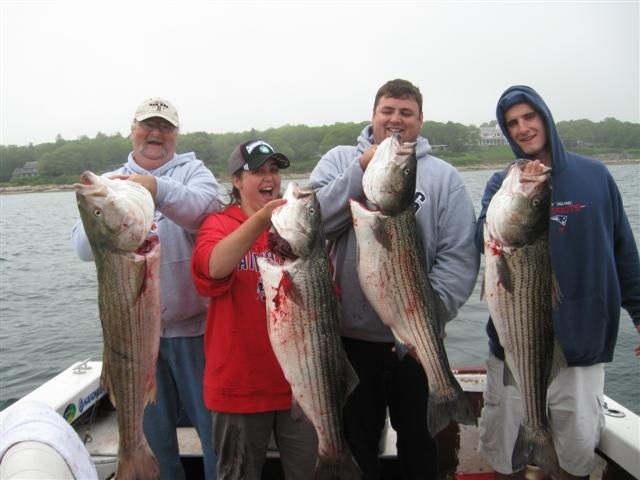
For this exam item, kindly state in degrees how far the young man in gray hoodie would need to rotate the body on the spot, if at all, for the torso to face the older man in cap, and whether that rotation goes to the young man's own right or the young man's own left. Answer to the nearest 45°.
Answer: approximately 90° to the young man's own right

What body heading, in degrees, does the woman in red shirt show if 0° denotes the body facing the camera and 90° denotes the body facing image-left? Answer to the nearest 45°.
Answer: approximately 315°

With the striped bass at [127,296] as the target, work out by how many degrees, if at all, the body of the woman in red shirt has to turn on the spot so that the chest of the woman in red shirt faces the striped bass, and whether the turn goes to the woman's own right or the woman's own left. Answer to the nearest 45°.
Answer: approximately 135° to the woman's own right

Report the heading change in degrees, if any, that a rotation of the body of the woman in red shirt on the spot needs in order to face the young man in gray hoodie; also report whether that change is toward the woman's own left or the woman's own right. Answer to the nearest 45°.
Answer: approximately 45° to the woman's own left

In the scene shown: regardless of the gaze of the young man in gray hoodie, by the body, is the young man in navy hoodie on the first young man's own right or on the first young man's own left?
on the first young man's own left
